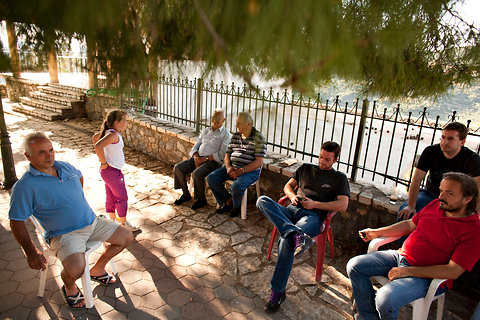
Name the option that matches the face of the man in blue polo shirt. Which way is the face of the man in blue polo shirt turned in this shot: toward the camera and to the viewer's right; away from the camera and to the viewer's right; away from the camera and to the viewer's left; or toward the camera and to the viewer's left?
toward the camera and to the viewer's right

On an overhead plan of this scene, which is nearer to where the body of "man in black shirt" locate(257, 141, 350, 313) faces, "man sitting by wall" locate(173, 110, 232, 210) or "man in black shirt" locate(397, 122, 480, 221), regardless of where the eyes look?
the man sitting by wall

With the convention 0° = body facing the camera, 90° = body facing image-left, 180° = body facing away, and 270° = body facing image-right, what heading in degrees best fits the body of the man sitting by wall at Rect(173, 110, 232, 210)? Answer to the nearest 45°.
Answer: approximately 45°

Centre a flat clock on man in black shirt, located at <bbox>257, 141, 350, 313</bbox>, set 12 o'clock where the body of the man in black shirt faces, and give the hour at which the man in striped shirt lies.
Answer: The man in striped shirt is roughly at 3 o'clock from the man in black shirt.

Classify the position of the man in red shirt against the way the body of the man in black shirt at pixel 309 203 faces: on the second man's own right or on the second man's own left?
on the second man's own left

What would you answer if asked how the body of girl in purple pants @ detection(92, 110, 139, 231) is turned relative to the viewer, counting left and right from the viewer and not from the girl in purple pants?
facing to the right of the viewer

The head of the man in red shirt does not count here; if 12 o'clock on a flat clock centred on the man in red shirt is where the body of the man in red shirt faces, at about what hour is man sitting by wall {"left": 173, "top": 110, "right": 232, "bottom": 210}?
The man sitting by wall is roughly at 2 o'clock from the man in red shirt.

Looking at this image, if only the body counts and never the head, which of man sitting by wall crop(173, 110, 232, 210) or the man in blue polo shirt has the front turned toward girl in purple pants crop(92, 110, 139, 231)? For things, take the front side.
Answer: the man sitting by wall

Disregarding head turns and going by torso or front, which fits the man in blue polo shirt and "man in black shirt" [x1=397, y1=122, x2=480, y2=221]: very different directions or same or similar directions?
very different directions

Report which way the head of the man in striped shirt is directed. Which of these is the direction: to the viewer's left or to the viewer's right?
to the viewer's left

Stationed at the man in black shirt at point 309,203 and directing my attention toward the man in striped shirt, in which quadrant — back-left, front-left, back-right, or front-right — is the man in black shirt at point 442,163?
back-right

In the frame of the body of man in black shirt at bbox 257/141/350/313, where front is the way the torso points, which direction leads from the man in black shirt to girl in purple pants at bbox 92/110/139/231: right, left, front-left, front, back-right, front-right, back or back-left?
front-right

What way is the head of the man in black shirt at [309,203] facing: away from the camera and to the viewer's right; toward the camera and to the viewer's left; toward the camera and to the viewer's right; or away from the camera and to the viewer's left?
toward the camera and to the viewer's left

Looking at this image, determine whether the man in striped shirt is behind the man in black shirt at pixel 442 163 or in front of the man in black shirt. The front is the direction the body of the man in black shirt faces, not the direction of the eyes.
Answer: in front

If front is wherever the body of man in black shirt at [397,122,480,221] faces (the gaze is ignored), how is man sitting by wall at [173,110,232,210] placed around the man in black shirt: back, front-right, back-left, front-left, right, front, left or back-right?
front-right

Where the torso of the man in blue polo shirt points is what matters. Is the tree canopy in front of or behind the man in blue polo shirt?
in front

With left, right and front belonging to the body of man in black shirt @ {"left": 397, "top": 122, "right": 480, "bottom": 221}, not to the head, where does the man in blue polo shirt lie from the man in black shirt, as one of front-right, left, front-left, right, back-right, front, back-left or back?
front
